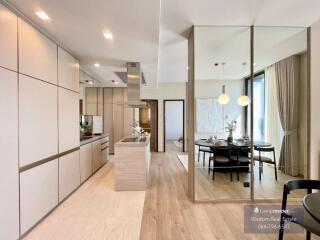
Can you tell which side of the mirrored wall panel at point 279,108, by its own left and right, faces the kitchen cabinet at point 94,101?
right

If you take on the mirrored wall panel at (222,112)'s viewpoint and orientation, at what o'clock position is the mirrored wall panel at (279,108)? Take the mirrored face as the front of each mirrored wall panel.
the mirrored wall panel at (279,108) is roughly at 9 o'clock from the mirrored wall panel at (222,112).

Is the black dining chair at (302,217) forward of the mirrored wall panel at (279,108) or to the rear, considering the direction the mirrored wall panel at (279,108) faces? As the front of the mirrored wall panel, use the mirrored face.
forward

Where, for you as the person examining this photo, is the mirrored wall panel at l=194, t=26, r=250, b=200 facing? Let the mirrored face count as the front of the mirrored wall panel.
facing the viewer

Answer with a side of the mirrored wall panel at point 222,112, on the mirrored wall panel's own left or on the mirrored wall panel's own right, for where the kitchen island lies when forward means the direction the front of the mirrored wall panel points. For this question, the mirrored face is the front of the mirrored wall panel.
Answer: on the mirrored wall panel's own right

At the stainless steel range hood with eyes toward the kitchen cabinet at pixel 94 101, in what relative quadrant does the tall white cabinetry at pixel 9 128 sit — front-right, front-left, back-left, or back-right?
back-left

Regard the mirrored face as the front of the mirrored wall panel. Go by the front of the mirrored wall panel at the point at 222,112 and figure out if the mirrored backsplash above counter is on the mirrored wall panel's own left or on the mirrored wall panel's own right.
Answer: on the mirrored wall panel's own right
